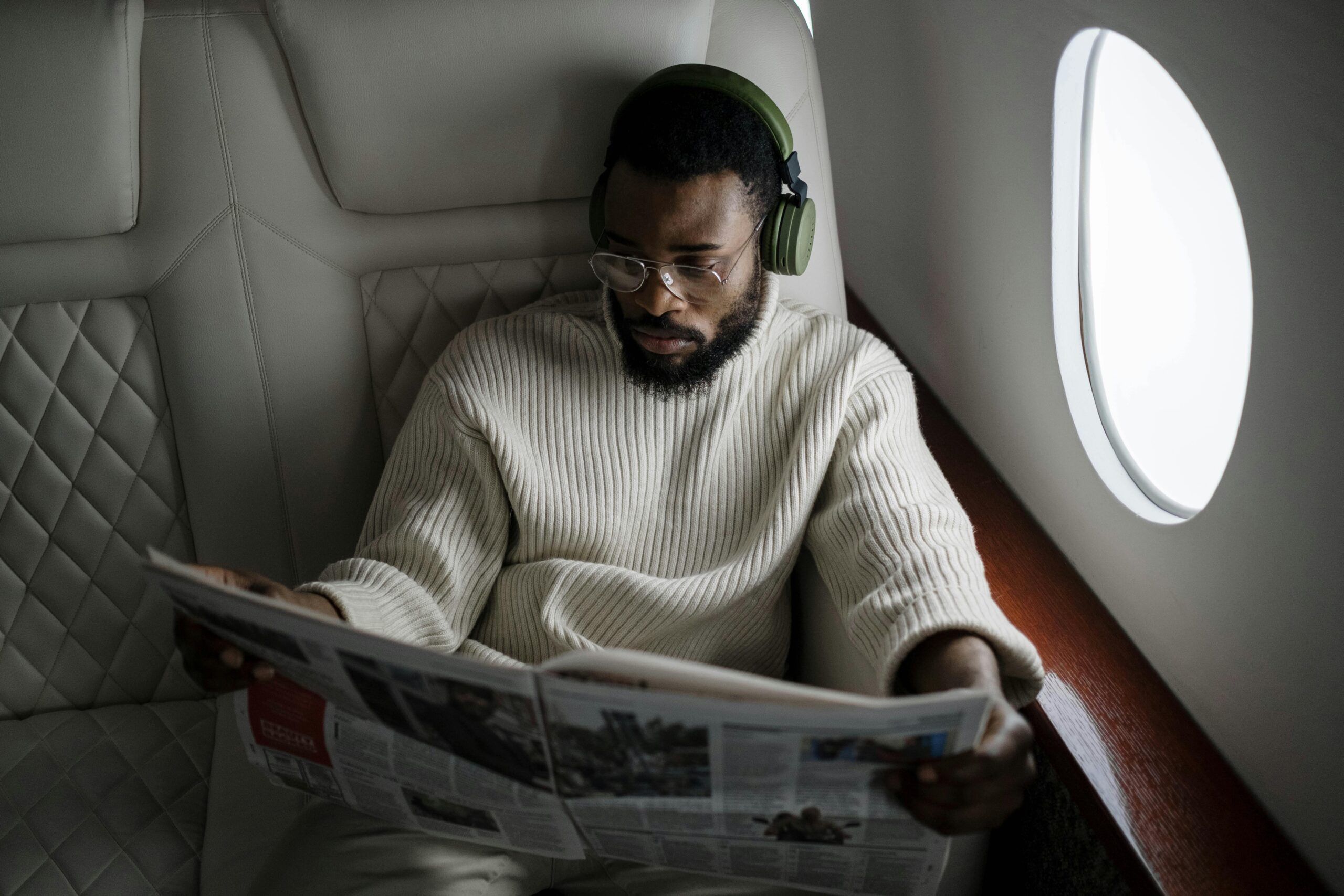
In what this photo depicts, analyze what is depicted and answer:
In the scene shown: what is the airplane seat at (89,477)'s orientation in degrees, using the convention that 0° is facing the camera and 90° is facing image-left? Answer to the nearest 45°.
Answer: approximately 0°

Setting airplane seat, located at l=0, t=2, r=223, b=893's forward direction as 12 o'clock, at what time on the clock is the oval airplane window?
The oval airplane window is roughly at 10 o'clock from the airplane seat.

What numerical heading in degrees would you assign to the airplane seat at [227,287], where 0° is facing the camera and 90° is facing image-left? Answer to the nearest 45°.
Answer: approximately 0°

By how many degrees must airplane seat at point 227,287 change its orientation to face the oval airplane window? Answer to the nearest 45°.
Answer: approximately 90° to its left
